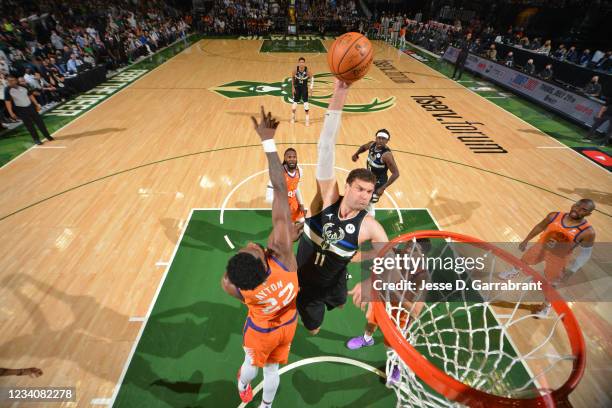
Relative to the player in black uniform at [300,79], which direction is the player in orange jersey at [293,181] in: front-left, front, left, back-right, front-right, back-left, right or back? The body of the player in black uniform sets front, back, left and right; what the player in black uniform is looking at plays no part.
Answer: front

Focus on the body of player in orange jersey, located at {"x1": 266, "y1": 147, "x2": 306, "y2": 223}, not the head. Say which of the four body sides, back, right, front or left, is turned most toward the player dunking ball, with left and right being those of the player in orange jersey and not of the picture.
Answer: front

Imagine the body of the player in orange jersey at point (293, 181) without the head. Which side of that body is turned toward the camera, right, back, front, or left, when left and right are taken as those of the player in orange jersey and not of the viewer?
front

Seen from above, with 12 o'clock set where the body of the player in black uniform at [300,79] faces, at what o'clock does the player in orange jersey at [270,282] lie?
The player in orange jersey is roughly at 12 o'clock from the player in black uniform.

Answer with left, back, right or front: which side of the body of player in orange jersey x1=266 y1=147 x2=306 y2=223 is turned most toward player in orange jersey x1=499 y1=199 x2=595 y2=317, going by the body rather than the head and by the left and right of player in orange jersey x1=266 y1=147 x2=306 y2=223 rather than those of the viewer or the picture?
left

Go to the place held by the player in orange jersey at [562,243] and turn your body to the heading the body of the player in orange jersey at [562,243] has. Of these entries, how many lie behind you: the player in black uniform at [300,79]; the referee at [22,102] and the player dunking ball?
0

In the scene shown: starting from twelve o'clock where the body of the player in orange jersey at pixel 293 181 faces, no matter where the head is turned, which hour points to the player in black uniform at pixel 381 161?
The player in black uniform is roughly at 9 o'clock from the player in orange jersey.

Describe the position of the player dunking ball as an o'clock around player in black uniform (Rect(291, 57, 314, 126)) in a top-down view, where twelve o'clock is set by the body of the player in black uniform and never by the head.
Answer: The player dunking ball is roughly at 12 o'clock from the player in black uniform.

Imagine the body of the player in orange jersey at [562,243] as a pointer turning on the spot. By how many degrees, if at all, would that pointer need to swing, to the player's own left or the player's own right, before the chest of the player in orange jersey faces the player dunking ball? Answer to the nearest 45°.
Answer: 0° — they already face them

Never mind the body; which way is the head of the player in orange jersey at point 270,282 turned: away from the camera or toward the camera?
away from the camera

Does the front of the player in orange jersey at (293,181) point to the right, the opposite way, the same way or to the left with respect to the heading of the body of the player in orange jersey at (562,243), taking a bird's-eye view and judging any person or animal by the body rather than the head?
to the left

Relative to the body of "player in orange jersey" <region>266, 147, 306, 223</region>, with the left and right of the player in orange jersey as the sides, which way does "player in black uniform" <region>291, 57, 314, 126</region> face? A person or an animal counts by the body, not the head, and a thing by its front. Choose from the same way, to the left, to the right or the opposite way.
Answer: the same way

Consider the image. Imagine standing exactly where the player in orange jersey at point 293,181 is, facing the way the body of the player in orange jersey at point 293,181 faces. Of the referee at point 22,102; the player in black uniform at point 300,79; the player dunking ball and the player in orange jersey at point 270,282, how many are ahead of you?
2

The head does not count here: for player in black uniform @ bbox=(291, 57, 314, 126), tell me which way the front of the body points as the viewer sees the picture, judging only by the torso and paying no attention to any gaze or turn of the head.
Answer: toward the camera

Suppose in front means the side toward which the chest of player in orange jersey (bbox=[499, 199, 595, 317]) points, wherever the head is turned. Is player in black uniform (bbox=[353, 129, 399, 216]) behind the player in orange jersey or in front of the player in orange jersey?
in front

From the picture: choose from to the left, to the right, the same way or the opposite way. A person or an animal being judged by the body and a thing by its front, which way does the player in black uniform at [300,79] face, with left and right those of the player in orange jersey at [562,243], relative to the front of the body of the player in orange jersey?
to the left

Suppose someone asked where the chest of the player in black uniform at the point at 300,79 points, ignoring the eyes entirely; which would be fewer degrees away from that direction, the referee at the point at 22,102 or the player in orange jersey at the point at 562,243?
the player in orange jersey

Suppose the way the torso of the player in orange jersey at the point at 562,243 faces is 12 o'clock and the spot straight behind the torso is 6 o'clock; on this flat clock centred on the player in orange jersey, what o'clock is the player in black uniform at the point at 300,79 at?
The player in black uniform is roughly at 2 o'clock from the player in orange jersey.

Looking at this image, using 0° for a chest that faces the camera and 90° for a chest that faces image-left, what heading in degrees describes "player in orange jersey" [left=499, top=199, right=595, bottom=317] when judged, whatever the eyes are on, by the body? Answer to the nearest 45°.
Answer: approximately 45°

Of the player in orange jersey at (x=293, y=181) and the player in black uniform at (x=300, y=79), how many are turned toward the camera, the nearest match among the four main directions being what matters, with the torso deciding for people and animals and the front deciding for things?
2

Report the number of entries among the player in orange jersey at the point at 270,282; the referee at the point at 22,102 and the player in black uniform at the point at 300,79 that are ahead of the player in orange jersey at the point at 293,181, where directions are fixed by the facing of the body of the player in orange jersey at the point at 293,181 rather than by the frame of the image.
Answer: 1
